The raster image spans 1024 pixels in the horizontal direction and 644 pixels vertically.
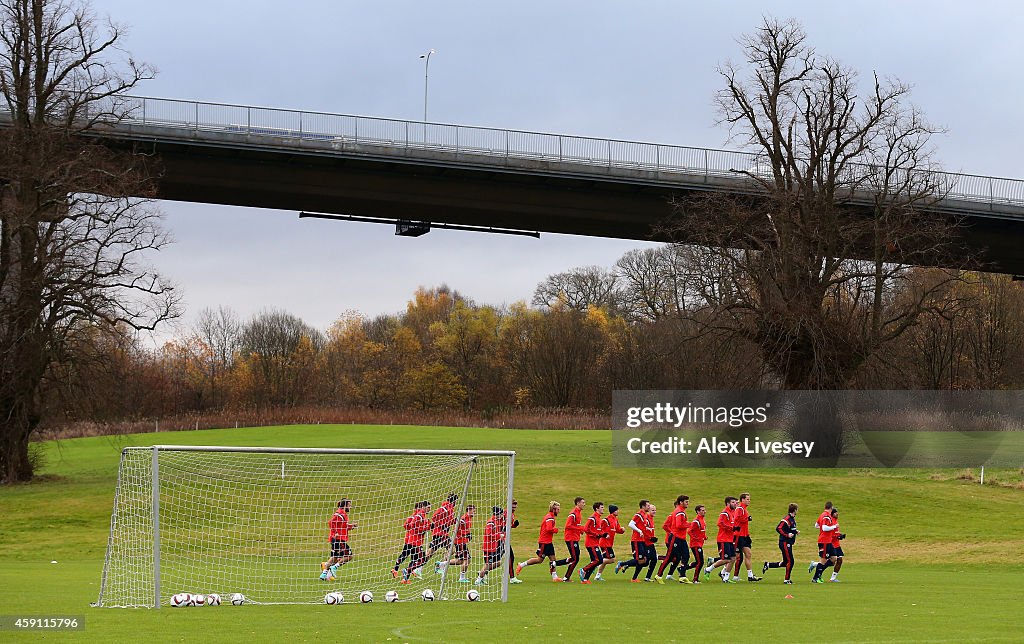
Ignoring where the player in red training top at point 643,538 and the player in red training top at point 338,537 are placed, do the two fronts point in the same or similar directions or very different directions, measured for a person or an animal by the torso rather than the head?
same or similar directions

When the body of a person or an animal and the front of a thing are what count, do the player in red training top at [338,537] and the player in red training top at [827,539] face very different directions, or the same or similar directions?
same or similar directions

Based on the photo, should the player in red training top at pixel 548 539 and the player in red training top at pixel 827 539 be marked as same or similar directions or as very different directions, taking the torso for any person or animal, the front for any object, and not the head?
same or similar directions

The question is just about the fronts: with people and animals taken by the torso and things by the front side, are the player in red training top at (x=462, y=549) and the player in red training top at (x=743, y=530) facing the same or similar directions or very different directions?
same or similar directions

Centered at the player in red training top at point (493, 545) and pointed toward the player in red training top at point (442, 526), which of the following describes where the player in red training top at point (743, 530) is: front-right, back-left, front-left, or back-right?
back-right
